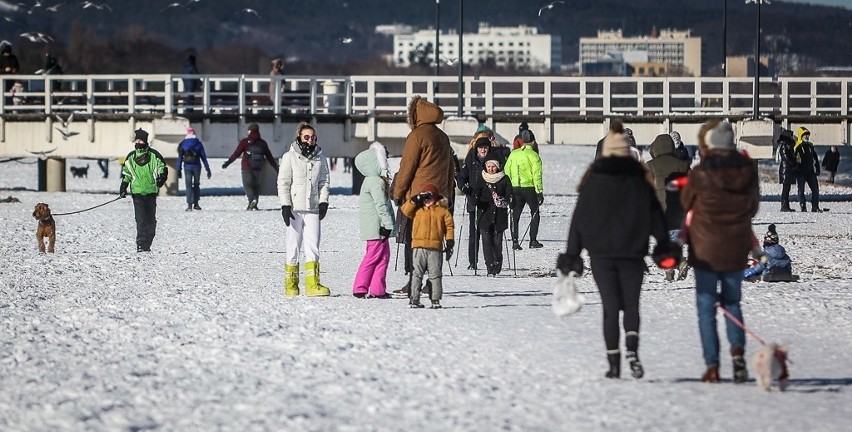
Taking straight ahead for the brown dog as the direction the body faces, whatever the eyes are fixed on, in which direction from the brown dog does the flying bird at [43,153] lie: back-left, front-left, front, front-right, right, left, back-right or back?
back

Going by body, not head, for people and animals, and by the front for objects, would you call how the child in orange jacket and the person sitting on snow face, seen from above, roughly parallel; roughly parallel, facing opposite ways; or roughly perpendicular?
roughly perpendicular

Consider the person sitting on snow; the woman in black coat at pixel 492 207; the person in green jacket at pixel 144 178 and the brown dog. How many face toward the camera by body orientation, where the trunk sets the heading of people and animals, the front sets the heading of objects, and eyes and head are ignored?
3

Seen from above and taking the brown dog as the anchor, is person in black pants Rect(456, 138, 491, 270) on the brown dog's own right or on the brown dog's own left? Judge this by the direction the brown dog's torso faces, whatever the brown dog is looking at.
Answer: on the brown dog's own left

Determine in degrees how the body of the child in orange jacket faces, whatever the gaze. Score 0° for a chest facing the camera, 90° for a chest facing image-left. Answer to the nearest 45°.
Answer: approximately 0°

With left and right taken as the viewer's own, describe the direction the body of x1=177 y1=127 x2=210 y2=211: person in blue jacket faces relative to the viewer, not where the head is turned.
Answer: facing away from the viewer

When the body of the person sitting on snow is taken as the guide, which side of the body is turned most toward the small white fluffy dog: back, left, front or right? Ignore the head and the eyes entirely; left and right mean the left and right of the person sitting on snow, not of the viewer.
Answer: left
